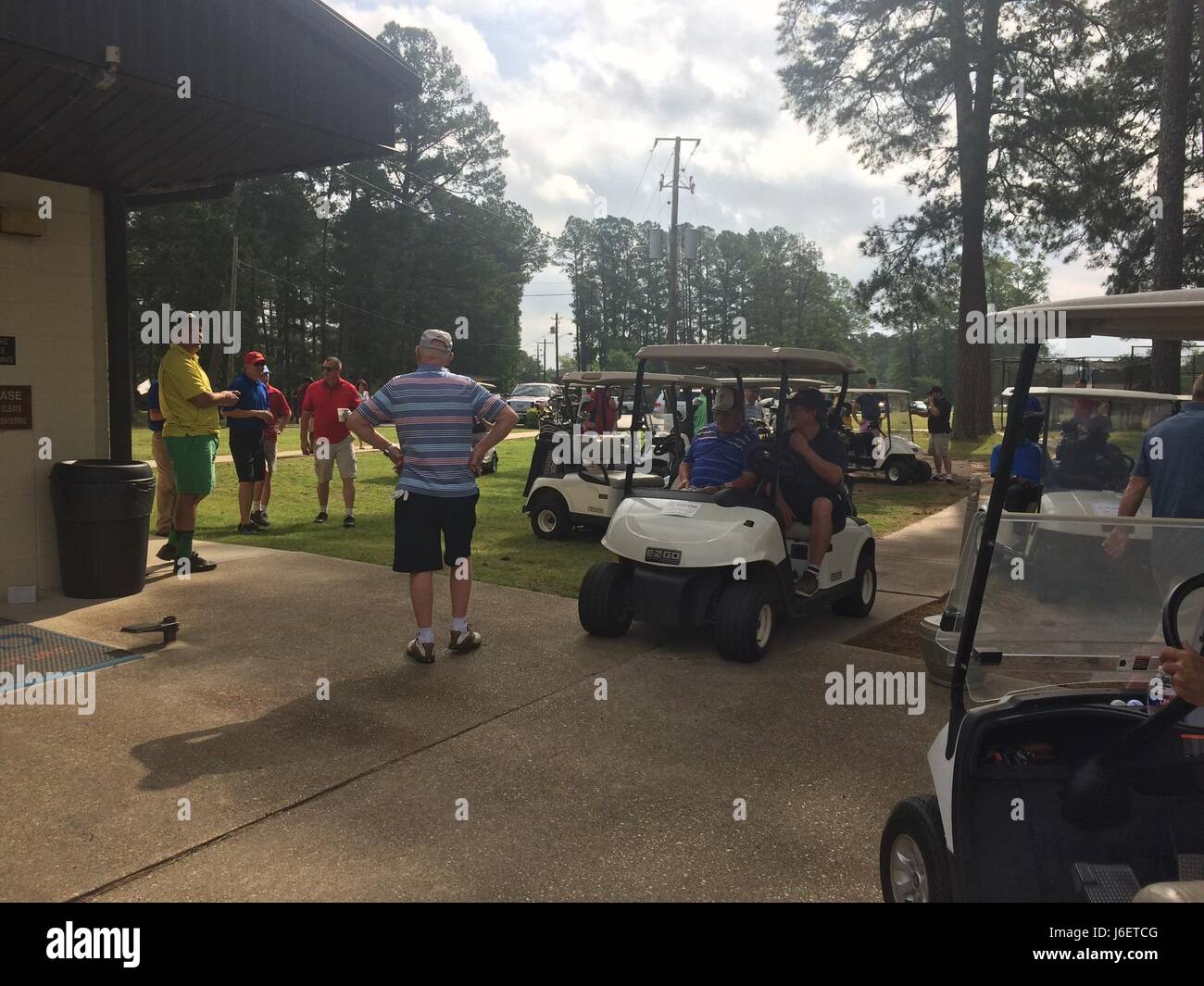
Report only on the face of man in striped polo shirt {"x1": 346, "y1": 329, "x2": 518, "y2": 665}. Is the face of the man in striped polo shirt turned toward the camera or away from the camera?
away from the camera

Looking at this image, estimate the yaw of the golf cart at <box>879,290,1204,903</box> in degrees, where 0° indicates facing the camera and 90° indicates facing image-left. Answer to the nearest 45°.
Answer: approximately 135°

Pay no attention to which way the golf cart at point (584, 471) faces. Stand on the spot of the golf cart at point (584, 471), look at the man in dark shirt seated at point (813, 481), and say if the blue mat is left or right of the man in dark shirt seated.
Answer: right

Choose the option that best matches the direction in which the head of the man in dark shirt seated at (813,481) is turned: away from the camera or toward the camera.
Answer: toward the camera

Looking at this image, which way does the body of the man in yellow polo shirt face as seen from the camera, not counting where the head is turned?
to the viewer's right

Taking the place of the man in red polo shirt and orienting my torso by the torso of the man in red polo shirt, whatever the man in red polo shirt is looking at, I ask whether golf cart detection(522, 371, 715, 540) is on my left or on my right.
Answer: on my left

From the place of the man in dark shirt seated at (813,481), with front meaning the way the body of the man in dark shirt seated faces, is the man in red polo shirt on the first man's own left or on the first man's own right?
on the first man's own right

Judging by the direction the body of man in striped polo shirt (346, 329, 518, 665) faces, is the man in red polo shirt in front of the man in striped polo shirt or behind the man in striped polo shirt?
in front

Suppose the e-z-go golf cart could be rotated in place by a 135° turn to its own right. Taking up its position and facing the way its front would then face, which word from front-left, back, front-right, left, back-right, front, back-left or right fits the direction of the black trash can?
left

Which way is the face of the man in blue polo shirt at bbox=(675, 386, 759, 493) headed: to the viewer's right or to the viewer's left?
to the viewer's left

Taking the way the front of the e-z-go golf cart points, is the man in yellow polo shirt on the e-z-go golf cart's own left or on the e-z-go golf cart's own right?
on the e-z-go golf cart's own right

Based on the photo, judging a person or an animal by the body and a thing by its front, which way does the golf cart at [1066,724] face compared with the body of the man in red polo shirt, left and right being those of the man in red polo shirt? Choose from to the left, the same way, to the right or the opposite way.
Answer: the opposite way

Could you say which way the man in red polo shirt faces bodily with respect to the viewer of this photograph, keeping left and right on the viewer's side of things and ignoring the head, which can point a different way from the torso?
facing the viewer
